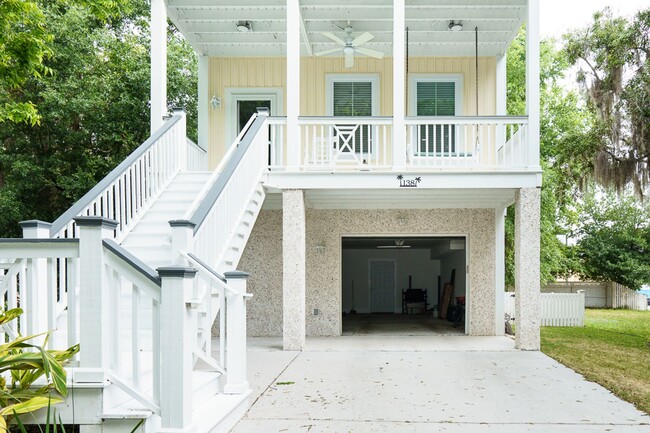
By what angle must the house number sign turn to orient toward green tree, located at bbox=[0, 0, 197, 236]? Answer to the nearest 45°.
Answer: approximately 135° to its right

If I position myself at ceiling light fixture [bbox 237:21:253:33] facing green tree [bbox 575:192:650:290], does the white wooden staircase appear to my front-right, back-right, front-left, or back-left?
back-right

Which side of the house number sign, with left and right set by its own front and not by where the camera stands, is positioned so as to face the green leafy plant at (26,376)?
front

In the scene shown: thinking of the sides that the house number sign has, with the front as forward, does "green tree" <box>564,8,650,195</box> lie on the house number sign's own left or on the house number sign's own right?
on the house number sign's own left

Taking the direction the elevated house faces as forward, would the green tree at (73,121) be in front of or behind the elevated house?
behind

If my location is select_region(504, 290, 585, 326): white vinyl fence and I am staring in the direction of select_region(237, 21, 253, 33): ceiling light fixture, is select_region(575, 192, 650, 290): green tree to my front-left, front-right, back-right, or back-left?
back-right

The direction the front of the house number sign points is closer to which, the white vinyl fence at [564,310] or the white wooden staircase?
the white wooden staircase
